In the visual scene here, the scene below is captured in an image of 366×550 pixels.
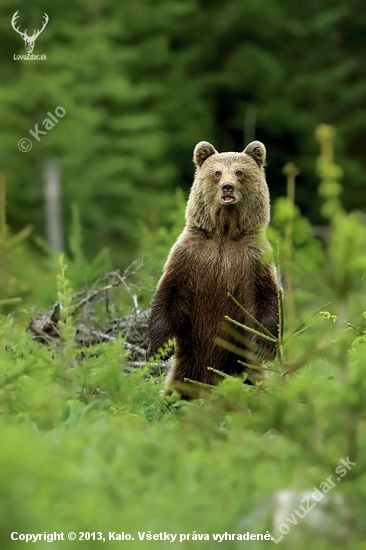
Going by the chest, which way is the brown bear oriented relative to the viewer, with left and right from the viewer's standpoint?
facing the viewer
